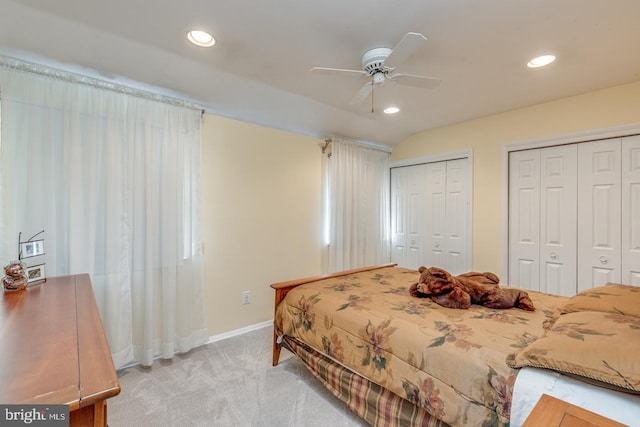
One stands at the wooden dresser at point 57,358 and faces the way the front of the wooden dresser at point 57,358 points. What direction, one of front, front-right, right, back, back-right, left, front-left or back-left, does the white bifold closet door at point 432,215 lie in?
front

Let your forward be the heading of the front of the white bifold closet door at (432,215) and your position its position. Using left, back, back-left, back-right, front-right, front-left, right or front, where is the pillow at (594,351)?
front-left

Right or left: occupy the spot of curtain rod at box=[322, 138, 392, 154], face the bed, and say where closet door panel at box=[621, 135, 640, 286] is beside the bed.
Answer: left

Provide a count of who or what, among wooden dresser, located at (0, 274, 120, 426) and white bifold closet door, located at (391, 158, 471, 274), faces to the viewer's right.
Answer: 1

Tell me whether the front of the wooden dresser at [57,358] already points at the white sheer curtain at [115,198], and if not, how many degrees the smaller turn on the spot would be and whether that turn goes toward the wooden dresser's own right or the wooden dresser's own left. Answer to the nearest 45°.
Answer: approximately 90° to the wooden dresser's own left

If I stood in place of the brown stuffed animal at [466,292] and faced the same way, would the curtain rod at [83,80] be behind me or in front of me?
in front

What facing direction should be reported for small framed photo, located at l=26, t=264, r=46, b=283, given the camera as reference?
facing the viewer and to the right of the viewer

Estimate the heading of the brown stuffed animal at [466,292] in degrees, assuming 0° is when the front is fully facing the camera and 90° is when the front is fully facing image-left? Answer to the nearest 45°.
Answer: approximately 90°

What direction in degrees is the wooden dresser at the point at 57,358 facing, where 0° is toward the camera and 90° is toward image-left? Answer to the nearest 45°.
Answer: approximately 270°

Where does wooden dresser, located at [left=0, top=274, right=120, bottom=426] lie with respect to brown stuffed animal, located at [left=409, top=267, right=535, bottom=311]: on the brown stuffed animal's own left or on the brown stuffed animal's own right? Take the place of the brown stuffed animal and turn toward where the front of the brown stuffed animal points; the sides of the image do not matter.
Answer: on the brown stuffed animal's own left

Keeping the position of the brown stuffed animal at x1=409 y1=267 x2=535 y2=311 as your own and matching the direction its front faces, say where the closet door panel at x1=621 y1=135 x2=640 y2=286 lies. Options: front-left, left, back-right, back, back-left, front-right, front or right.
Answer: back-right

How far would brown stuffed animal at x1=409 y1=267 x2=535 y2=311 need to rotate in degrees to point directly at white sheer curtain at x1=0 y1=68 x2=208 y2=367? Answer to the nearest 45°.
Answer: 0° — it already faces it

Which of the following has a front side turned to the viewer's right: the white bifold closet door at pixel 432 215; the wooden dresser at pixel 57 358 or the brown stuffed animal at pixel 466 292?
the wooden dresser
